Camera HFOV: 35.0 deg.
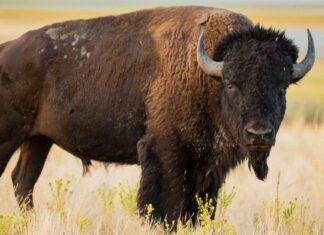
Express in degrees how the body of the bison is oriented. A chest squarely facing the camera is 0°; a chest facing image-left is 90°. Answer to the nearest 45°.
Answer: approximately 315°
